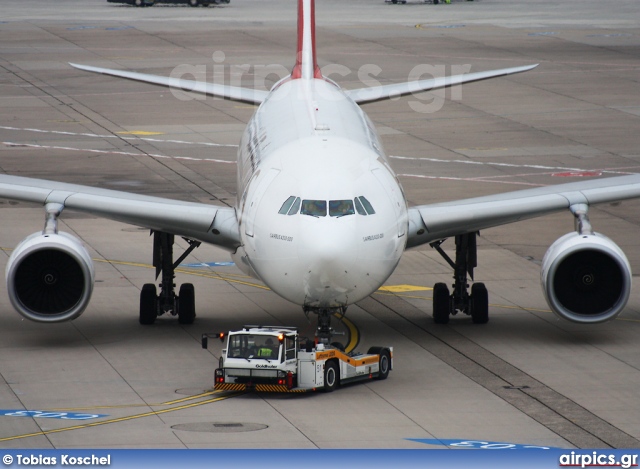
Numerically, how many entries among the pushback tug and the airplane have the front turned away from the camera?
0

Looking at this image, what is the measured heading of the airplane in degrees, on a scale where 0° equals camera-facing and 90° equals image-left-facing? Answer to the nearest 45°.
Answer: approximately 0°

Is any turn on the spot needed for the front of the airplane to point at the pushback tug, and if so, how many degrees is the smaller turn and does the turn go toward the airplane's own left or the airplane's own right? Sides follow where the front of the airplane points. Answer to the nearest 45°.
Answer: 0° — it already faces it

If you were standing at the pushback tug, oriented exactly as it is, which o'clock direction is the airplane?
The airplane is roughly at 5 o'clock from the pushback tug.
